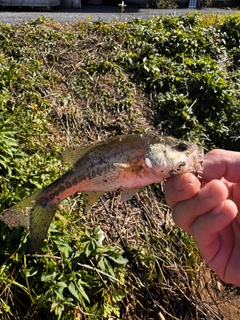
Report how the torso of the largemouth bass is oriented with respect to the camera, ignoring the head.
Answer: to the viewer's right
